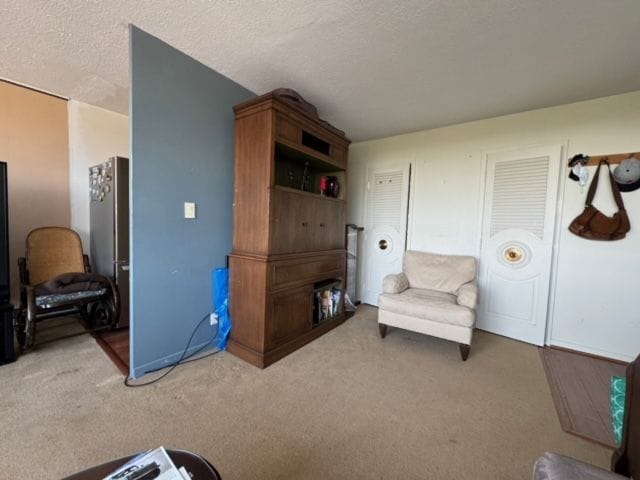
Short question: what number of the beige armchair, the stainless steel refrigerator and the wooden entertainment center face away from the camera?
0

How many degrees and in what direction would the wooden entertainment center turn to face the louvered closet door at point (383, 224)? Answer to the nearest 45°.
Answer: approximately 90° to its left

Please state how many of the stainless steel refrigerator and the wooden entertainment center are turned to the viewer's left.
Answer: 0

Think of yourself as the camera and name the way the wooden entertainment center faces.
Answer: facing the viewer and to the right of the viewer

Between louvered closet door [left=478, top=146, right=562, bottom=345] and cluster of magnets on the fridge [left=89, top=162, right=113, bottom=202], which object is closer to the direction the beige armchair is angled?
the cluster of magnets on the fridge

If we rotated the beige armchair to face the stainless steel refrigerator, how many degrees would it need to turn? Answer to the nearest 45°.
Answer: approximately 45° to its right

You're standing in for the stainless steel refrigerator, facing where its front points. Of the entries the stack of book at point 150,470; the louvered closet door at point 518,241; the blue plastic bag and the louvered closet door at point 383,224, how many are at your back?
0

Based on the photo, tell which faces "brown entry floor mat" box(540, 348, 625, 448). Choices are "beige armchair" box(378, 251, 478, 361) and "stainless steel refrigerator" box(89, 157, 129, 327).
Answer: the stainless steel refrigerator

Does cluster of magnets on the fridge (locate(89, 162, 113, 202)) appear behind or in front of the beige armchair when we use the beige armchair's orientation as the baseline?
in front

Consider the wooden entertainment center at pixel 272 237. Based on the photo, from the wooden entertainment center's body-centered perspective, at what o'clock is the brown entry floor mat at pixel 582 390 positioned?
The brown entry floor mat is roughly at 11 o'clock from the wooden entertainment center.

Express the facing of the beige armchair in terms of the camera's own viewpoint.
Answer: facing the viewer and to the left of the viewer

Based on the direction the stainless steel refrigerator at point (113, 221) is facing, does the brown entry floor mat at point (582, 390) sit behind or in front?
in front
